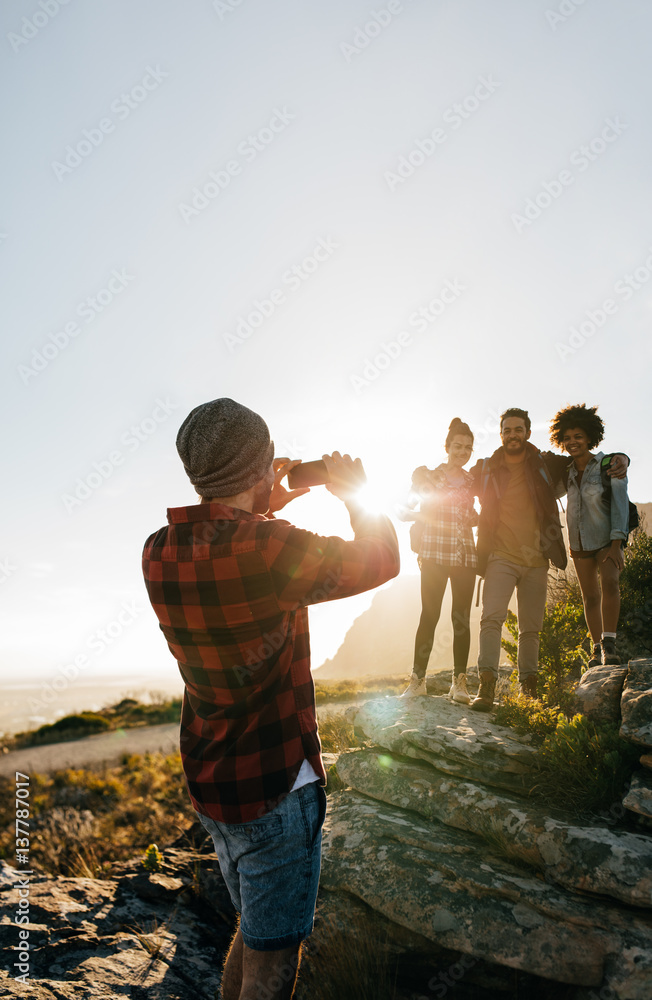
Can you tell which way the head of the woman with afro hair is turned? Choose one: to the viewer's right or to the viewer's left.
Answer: to the viewer's left

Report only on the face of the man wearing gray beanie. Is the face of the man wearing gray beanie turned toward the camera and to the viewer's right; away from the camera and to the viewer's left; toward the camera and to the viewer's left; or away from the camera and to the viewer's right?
away from the camera and to the viewer's right

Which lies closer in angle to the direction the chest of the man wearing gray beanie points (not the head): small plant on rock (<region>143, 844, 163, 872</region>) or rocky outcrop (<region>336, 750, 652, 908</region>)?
the rocky outcrop

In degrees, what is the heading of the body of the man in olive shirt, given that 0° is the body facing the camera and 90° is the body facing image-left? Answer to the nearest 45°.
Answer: approximately 0°

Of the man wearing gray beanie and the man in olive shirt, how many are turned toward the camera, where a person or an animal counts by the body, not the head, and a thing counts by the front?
1

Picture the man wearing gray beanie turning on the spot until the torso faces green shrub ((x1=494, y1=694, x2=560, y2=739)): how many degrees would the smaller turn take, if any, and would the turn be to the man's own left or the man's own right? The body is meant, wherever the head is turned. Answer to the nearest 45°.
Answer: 0° — they already face it

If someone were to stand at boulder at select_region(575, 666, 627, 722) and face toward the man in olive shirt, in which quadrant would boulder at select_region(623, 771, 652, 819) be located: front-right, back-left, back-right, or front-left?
back-left

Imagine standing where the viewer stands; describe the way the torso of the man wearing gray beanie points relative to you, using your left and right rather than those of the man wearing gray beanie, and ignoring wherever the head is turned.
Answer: facing away from the viewer and to the right of the viewer
